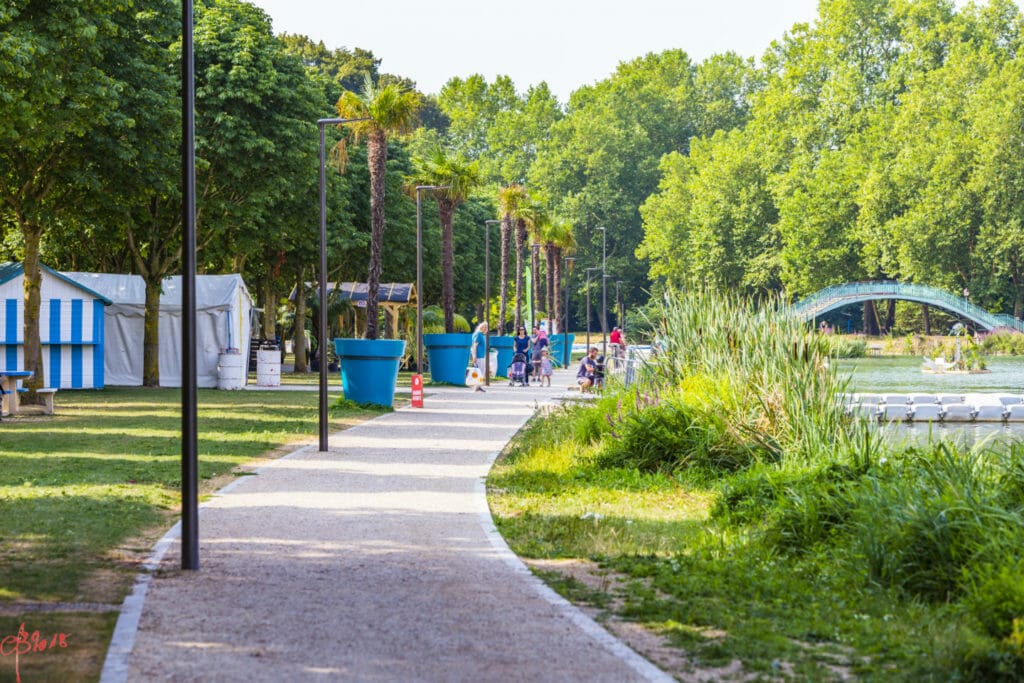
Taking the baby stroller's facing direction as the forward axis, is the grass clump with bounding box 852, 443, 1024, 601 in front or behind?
in front

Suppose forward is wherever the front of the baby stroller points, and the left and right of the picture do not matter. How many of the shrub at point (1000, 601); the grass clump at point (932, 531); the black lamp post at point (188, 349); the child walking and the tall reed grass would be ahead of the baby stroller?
4

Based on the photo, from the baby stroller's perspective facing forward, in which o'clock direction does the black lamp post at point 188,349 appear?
The black lamp post is roughly at 12 o'clock from the baby stroller.

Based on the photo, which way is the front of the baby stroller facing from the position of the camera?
facing the viewer

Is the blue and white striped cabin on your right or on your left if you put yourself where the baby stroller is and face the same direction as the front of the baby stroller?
on your right

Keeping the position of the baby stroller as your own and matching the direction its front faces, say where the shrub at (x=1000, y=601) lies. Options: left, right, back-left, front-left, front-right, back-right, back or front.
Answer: front

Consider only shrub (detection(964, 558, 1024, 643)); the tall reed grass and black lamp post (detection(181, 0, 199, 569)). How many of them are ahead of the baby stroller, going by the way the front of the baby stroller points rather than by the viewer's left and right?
3

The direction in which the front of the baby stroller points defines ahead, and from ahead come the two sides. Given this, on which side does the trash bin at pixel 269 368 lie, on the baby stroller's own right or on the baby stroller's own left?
on the baby stroller's own right
